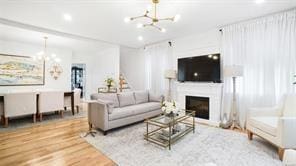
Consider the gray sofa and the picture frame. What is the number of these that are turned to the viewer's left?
0

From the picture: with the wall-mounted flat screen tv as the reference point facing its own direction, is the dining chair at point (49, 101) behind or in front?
in front

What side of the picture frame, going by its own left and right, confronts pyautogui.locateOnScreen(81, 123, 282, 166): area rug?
front

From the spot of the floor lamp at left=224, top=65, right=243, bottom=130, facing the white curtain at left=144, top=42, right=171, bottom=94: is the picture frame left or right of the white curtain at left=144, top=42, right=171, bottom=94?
left

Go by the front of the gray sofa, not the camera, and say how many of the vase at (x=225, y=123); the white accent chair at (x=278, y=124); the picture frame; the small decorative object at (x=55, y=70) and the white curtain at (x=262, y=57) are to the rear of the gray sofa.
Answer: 2

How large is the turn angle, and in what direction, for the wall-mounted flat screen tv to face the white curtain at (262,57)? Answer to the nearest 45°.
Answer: approximately 135° to its left

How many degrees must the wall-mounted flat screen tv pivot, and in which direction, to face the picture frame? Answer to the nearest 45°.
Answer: approximately 45° to its right

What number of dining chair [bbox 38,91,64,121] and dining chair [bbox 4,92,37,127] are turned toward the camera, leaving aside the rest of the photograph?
0
